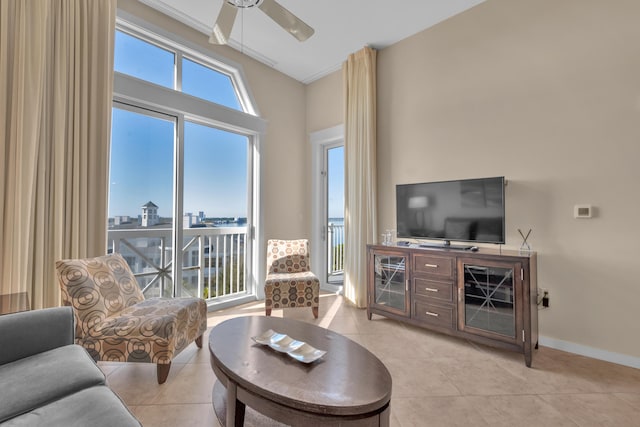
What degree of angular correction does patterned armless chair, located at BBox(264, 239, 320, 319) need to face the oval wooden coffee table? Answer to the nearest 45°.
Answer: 0° — it already faces it

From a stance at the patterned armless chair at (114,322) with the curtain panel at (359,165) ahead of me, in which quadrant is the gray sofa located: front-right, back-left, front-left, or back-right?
back-right

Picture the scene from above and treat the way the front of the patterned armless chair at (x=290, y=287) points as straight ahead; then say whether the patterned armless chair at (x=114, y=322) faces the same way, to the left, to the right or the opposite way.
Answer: to the left

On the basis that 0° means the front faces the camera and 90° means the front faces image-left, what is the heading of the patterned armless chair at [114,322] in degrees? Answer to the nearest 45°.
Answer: approximately 315°

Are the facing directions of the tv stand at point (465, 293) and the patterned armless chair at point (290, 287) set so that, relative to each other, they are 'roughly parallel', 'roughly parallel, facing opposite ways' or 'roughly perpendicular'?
roughly perpendicular

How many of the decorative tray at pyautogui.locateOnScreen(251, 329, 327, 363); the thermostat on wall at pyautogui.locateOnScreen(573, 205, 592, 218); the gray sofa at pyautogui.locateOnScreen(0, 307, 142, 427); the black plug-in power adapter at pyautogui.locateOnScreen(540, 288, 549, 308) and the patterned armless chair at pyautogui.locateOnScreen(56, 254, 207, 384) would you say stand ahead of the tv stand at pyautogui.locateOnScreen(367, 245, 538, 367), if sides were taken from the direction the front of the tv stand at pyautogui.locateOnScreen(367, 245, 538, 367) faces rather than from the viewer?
3

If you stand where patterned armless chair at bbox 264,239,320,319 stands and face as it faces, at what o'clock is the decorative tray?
The decorative tray is roughly at 12 o'clock from the patterned armless chair.

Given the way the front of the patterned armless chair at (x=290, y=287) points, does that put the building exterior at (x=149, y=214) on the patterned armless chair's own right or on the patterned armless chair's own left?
on the patterned armless chair's own right
